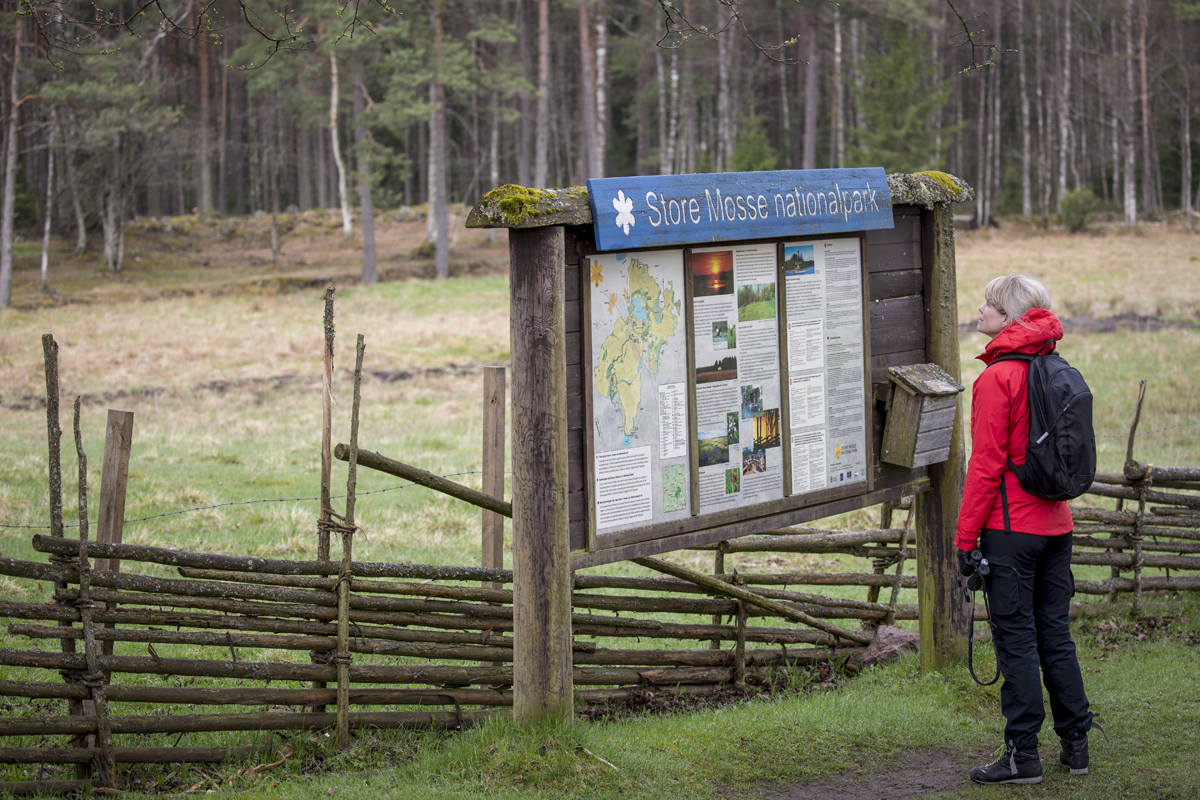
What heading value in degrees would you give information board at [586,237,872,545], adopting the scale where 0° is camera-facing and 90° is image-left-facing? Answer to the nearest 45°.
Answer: approximately 315°

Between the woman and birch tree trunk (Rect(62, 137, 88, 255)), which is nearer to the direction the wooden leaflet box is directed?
the woman

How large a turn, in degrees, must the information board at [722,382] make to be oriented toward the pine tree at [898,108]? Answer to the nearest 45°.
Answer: approximately 135° to its left

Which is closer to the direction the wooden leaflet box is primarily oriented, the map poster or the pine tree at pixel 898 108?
the map poster

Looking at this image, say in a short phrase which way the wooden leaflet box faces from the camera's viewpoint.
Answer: facing the viewer and to the right of the viewer

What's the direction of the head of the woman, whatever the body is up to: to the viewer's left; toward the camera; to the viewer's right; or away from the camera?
to the viewer's left

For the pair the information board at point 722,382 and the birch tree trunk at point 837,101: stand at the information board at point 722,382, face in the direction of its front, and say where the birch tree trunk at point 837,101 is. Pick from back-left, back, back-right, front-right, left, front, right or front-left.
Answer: back-left

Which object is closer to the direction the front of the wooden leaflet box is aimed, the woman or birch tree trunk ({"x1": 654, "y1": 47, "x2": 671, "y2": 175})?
the woman

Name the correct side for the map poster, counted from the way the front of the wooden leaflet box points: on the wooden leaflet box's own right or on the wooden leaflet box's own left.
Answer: on the wooden leaflet box's own right

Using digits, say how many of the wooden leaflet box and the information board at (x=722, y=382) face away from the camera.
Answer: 0

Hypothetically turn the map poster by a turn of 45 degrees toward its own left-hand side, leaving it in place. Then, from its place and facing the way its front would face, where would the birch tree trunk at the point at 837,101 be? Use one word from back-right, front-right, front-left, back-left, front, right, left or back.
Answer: left
